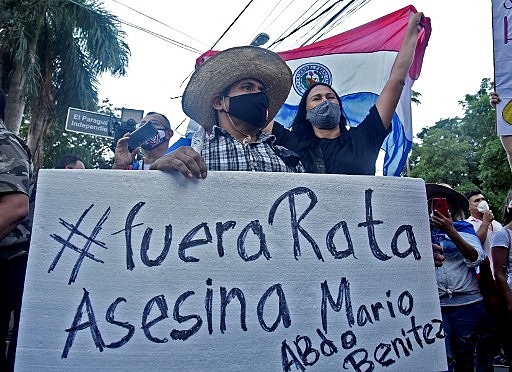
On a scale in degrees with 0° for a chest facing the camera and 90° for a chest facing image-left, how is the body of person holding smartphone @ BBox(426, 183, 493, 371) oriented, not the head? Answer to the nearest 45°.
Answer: approximately 45°

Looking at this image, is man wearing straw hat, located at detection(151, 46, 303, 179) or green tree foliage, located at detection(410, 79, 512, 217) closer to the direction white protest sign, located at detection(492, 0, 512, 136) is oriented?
the man wearing straw hat

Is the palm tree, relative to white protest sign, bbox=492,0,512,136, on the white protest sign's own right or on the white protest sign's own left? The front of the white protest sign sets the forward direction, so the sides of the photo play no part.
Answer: on the white protest sign's own right

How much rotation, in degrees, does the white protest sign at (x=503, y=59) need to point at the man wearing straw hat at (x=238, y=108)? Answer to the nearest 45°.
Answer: approximately 45° to its right

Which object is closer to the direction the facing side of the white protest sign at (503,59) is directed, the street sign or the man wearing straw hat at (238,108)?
the man wearing straw hat

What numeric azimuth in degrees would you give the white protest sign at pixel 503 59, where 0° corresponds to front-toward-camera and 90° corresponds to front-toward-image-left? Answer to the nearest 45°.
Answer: approximately 0°

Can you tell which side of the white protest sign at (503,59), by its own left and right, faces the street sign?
right

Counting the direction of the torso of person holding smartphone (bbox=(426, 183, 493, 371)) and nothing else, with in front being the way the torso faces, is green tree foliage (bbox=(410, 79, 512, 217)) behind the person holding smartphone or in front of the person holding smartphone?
behind

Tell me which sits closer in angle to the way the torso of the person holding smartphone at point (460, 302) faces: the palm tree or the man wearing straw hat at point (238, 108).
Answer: the man wearing straw hat
